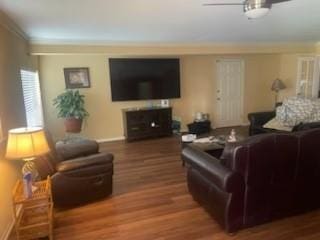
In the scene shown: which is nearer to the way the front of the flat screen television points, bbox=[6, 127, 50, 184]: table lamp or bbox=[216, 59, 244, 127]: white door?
the table lamp

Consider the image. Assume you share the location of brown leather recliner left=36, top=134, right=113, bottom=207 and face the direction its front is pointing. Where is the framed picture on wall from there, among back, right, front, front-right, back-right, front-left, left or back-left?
left

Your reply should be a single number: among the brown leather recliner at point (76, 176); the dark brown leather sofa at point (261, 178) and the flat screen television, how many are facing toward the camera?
1

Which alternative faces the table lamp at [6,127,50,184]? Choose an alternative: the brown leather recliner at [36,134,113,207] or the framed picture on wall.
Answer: the framed picture on wall

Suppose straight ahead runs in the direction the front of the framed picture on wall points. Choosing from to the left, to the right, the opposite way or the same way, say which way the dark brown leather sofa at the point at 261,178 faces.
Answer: the opposite way

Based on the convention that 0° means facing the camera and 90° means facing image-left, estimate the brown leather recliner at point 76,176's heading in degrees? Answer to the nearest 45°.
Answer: approximately 270°

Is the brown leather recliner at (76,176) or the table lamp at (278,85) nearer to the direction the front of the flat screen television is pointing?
the brown leather recliner

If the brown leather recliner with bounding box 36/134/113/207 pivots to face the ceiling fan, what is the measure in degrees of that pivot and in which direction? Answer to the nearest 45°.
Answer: approximately 45° to its right

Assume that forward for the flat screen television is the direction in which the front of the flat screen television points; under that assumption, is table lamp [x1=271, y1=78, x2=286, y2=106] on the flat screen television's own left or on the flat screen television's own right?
on the flat screen television's own left

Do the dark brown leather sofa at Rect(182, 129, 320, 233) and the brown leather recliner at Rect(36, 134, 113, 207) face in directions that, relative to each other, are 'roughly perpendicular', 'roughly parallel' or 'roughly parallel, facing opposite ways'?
roughly perpendicular

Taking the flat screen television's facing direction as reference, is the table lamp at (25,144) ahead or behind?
ahead

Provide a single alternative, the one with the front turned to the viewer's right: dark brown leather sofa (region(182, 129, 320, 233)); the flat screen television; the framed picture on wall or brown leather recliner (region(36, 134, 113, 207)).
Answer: the brown leather recliner
